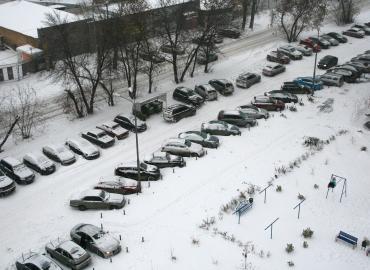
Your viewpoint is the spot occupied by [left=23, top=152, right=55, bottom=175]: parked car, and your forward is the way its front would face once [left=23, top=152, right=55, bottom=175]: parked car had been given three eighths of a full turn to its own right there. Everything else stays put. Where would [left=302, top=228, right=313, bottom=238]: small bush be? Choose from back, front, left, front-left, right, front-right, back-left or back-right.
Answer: back-left

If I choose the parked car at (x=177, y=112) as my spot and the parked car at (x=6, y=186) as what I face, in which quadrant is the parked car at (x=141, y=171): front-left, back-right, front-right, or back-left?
front-left

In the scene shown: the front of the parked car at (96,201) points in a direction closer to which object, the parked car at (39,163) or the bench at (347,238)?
the bench

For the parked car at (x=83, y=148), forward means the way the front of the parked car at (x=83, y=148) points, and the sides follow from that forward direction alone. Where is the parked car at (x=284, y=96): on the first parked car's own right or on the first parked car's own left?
on the first parked car's own left

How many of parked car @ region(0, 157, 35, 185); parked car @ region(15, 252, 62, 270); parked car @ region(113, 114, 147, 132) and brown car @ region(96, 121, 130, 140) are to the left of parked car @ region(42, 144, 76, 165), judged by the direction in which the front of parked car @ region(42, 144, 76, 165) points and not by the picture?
2

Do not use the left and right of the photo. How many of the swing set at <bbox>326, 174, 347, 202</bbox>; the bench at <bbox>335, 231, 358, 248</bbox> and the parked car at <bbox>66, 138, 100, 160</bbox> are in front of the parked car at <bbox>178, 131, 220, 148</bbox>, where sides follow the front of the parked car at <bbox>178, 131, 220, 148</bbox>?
2

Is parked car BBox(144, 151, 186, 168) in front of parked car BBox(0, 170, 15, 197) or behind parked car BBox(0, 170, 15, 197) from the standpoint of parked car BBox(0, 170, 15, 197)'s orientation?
in front

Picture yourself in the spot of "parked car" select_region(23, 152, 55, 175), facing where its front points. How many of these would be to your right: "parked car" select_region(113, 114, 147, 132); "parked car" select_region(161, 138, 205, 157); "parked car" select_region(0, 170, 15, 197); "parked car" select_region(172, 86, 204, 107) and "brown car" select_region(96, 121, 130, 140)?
1

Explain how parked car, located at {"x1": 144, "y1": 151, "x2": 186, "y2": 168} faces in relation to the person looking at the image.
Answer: facing to the right of the viewer

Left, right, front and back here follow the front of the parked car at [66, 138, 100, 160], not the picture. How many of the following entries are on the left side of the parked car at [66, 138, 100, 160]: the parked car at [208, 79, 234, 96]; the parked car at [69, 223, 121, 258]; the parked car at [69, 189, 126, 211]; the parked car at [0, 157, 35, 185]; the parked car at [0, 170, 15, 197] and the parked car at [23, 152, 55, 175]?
1

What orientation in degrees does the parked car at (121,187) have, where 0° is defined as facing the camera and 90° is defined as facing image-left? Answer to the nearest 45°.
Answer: approximately 90°

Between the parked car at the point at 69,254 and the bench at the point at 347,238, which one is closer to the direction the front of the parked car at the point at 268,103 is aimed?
the bench
